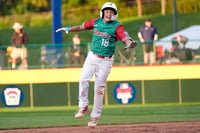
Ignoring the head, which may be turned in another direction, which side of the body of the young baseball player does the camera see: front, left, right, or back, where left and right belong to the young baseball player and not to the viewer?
front

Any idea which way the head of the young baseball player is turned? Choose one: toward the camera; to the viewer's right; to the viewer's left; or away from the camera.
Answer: toward the camera

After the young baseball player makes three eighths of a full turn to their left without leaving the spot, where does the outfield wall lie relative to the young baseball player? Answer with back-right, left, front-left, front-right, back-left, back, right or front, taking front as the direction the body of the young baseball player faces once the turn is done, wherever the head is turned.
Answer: front-left
